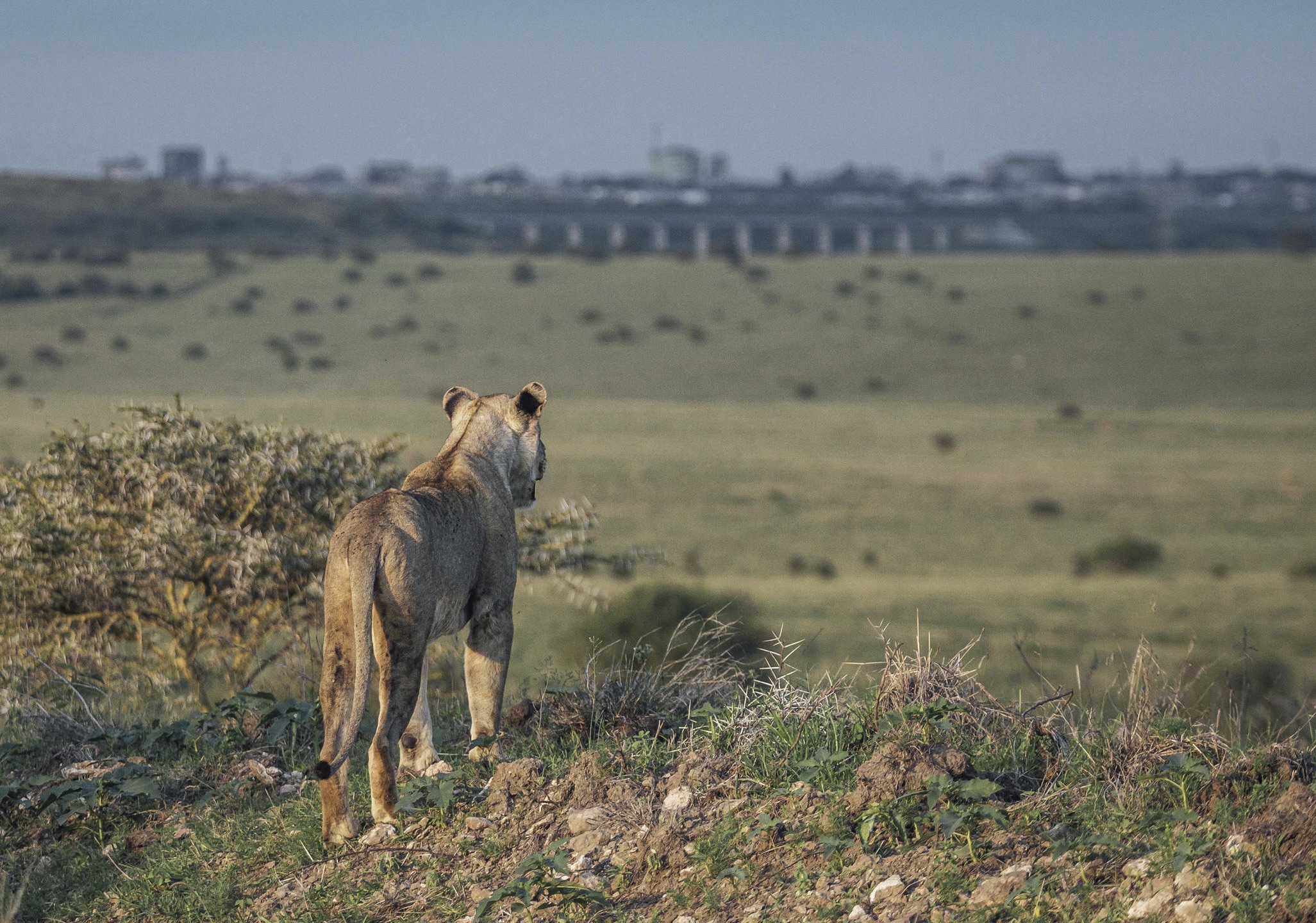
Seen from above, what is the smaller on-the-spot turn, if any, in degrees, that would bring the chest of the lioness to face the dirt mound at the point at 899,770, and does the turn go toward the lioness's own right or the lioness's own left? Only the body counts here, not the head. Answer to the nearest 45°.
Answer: approximately 90° to the lioness's own right

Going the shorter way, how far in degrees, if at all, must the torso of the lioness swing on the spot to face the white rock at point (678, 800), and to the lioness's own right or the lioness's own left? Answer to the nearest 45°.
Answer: approximately 90° to the lioness's own right

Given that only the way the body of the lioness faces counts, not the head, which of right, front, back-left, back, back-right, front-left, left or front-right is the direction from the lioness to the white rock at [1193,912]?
right

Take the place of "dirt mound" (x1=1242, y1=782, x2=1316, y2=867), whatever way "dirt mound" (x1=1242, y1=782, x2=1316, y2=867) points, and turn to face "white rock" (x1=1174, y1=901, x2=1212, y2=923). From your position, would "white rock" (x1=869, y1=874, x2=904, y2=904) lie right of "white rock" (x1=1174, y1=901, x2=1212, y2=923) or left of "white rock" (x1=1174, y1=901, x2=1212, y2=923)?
right

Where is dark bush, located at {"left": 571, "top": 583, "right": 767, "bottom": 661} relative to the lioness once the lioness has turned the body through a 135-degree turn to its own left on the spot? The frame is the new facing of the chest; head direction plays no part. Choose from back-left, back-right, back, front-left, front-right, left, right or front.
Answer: right

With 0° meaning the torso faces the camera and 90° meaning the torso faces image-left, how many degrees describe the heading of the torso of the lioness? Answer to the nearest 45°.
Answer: approximately 225°

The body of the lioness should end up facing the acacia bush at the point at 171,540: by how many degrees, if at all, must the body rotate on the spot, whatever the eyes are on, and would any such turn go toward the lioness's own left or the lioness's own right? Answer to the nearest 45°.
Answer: approximately 45° to the lioness's own left

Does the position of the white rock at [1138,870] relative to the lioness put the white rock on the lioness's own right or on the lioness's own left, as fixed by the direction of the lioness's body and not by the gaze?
on the lioness's own right

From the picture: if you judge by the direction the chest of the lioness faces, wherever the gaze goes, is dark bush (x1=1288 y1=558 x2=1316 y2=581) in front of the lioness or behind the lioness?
in front

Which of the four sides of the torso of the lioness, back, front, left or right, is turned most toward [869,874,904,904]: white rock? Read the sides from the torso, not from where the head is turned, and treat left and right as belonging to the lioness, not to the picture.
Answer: right

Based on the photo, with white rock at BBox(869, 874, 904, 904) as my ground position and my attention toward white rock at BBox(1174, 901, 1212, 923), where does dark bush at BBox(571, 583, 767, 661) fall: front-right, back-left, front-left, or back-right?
back-left
